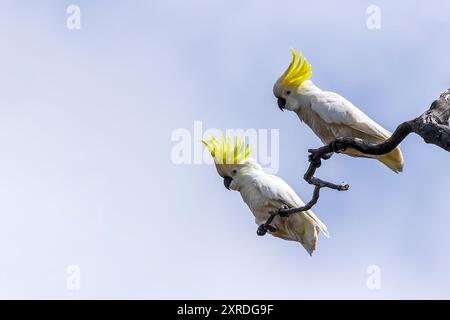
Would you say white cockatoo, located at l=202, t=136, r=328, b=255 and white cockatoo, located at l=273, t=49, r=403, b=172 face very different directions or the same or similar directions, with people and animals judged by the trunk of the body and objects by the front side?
same or similar directions

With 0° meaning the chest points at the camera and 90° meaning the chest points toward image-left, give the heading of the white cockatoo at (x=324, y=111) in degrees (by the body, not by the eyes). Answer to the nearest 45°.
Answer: approximately 90°

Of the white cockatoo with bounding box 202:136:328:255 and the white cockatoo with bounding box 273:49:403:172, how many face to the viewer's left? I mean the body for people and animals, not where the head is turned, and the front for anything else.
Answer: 2

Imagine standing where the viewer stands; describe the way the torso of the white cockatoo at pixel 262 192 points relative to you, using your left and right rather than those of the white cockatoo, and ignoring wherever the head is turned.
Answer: facing to the left of the viewer
